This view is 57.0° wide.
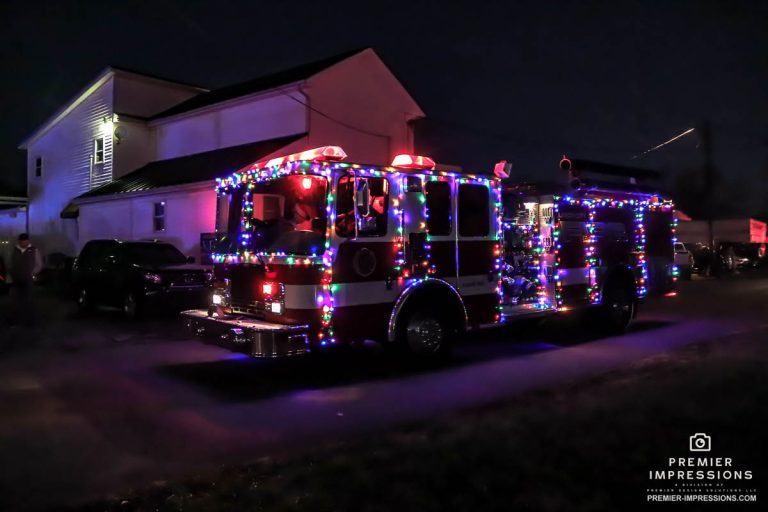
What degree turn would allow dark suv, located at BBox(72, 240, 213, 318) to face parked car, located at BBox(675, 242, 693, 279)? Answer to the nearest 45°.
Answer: approximately 45° to its left

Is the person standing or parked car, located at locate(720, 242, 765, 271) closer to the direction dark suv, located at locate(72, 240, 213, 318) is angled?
the parked car

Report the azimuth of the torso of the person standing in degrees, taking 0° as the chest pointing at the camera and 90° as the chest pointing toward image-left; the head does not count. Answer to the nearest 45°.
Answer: approximately 0°

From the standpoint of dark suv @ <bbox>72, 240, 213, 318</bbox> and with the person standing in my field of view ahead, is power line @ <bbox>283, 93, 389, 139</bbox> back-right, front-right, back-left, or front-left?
back-right

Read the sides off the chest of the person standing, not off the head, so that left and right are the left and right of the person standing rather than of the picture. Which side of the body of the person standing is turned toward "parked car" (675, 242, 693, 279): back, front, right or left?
left

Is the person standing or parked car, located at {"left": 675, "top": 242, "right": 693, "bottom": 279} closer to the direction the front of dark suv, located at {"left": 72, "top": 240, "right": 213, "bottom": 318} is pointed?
the parked car

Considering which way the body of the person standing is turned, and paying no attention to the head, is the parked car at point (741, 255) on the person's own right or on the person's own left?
on the person's own left

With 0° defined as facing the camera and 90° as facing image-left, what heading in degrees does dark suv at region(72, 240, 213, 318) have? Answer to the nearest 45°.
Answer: approximately 315°

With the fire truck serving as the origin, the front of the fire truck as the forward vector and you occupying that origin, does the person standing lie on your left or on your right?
on your right

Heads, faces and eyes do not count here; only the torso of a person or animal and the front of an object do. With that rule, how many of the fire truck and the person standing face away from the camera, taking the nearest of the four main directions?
0

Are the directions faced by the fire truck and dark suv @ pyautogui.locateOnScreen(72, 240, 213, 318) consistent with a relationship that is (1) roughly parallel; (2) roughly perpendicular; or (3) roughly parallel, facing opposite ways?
roughly perpendicular
